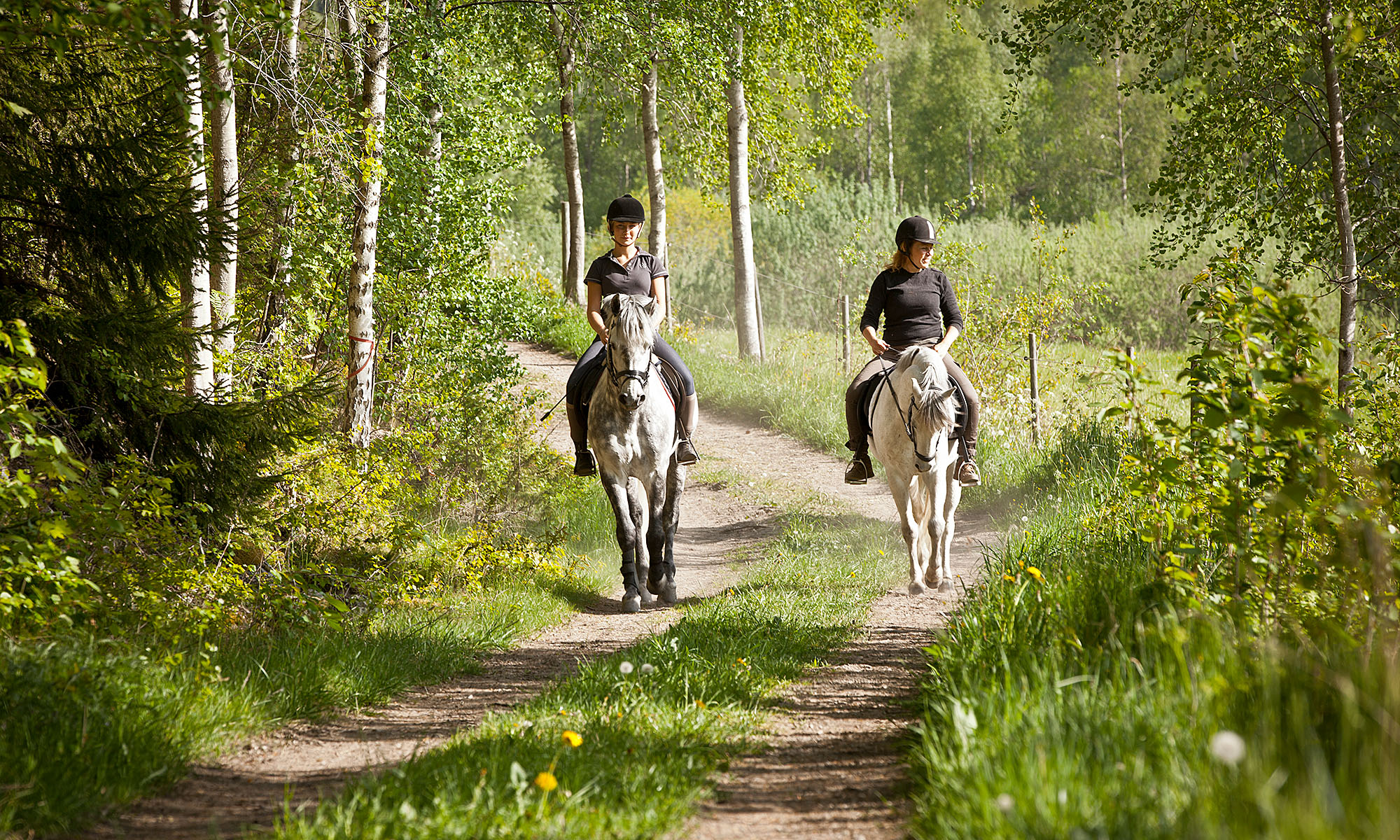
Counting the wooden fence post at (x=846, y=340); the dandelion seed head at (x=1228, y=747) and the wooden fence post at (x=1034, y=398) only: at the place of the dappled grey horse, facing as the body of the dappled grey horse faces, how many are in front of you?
1

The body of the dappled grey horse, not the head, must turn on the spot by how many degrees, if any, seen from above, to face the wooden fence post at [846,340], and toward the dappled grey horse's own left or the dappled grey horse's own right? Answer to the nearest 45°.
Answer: approximately 180°

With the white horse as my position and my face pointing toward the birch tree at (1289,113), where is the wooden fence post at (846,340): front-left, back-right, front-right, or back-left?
front-left

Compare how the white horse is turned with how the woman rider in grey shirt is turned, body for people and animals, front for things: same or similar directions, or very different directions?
same or similar directions

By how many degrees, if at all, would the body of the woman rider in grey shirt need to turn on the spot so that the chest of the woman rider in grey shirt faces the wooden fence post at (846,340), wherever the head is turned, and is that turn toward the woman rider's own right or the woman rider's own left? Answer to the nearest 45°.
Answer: approximately 180°

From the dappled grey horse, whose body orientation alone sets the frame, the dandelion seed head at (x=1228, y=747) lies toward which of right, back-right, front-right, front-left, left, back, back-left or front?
front

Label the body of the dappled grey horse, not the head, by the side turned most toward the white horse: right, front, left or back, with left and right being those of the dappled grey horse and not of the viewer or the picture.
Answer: left

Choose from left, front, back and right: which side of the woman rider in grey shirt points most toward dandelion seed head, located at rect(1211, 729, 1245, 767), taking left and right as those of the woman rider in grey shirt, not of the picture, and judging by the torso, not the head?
front

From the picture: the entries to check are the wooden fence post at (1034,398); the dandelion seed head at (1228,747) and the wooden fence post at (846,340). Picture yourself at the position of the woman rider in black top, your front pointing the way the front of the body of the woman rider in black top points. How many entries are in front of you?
1

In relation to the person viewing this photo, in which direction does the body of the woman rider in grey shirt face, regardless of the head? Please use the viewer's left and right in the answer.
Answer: facing the viewer

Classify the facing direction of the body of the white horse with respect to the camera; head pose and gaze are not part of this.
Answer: toward the camera

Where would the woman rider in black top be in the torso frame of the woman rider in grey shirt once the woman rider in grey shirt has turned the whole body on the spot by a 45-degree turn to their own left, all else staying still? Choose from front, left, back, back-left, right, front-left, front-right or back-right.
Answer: front-left

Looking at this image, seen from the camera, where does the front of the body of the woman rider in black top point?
toward the camera

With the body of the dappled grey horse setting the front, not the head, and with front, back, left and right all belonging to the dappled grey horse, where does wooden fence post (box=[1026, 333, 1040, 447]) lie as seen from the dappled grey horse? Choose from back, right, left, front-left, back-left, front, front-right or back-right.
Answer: back-left

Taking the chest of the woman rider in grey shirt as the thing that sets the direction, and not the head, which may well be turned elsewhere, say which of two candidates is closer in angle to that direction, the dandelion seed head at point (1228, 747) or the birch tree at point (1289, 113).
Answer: the dandelion seed head
